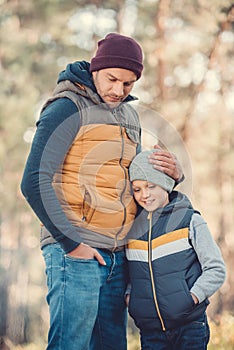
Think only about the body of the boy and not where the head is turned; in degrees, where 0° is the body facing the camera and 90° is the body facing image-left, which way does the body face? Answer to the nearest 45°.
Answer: approximately 45°

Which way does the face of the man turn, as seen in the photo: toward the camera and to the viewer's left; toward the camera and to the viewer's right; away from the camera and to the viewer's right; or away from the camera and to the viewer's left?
toward the camera and to the viewer's right

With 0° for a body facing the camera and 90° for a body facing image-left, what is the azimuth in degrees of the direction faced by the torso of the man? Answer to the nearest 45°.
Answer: approximately 315°

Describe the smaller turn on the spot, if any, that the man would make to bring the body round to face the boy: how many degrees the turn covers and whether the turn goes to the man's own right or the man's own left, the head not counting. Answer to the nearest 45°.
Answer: approximately 90° to the man's own left
